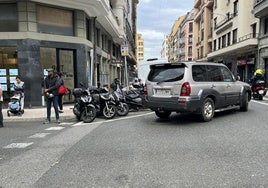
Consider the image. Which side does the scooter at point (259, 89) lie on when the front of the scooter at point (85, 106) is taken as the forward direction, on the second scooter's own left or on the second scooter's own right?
on the second scooter's own left

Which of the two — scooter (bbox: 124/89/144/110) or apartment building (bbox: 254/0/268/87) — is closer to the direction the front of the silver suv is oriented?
the apartment building

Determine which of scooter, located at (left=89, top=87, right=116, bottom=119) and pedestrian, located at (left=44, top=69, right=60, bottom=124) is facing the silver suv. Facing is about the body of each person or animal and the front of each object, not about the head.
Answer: the scooter

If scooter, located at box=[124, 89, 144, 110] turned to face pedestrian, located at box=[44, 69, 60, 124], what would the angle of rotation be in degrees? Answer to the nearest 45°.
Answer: approximately 90° to its right

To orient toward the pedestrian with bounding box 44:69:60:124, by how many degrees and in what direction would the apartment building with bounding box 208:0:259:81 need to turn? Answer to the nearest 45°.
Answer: approximately 45° to its left

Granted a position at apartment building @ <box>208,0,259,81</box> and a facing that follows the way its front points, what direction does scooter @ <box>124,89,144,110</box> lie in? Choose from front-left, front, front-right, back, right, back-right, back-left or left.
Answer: front-left

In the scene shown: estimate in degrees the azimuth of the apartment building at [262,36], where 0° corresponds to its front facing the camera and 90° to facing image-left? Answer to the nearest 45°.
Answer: approximately 45°

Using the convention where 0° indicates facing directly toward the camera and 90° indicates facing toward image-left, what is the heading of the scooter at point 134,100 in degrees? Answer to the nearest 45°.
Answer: approximately 315°

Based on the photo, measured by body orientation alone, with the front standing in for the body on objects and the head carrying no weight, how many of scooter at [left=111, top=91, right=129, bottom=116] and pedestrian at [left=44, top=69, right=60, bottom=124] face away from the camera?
0

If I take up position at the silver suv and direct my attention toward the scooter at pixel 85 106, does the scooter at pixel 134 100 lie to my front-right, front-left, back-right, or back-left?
front-right
